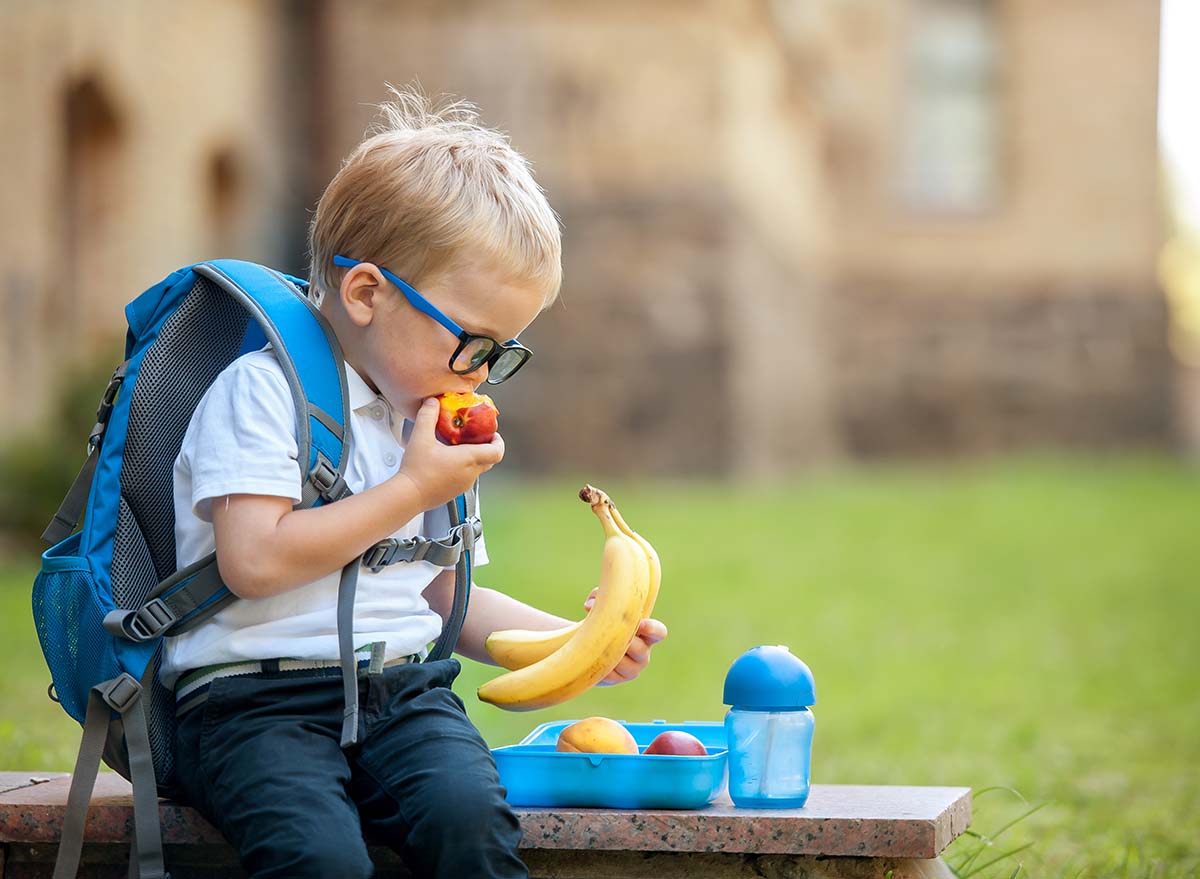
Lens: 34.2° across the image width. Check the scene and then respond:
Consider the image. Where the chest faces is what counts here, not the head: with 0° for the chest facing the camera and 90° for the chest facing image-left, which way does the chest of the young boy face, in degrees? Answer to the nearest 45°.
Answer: approximately 315°
